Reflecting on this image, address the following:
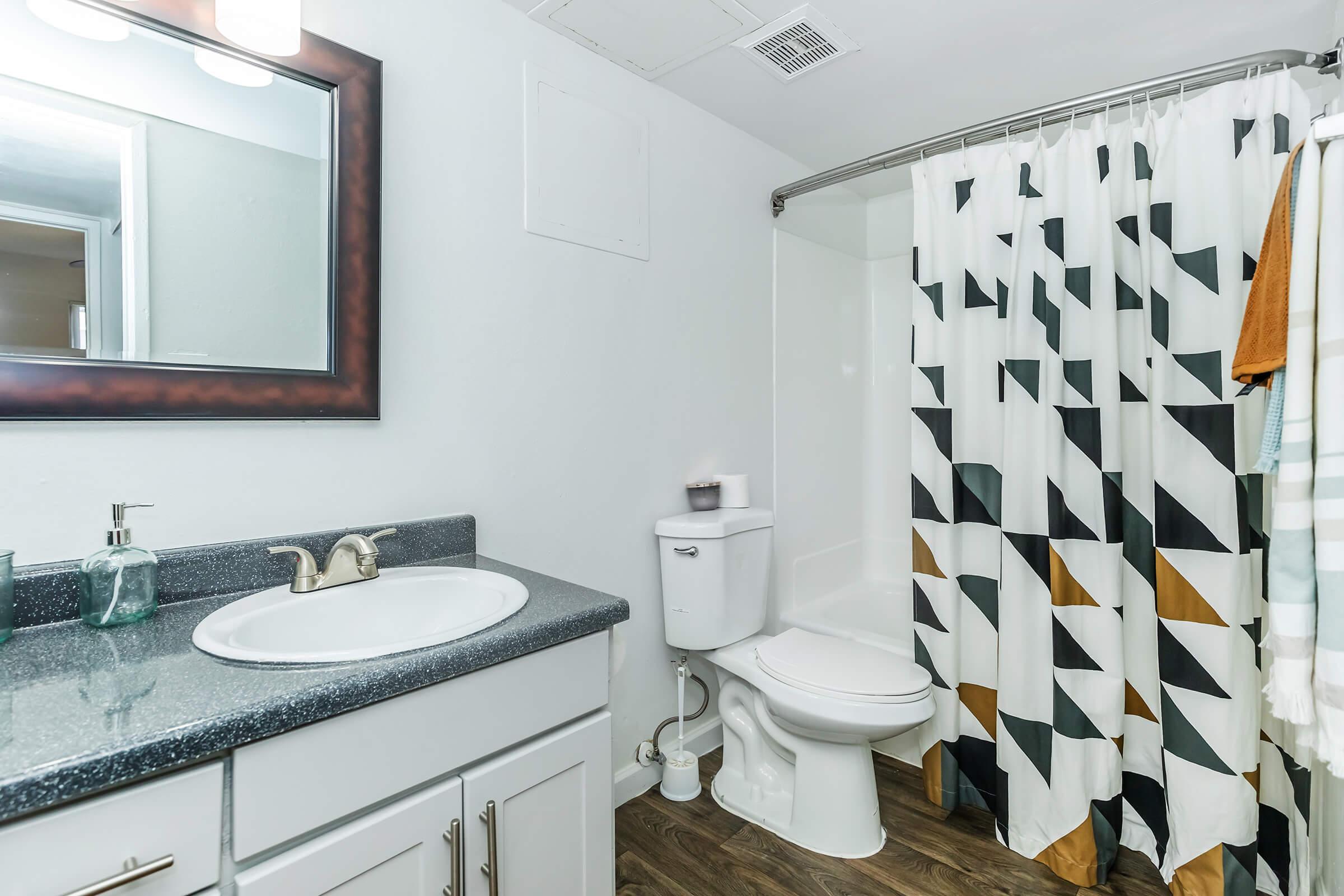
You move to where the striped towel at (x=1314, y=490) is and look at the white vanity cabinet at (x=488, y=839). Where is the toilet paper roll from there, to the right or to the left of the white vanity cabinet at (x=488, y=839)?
right

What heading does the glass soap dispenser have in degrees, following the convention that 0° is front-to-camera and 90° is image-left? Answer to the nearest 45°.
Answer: approximately 270°

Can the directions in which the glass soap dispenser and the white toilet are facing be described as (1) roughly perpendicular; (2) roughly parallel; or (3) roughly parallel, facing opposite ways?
roughly perpendicular

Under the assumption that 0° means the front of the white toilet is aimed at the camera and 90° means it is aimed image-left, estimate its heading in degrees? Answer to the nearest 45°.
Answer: approximately 315°
